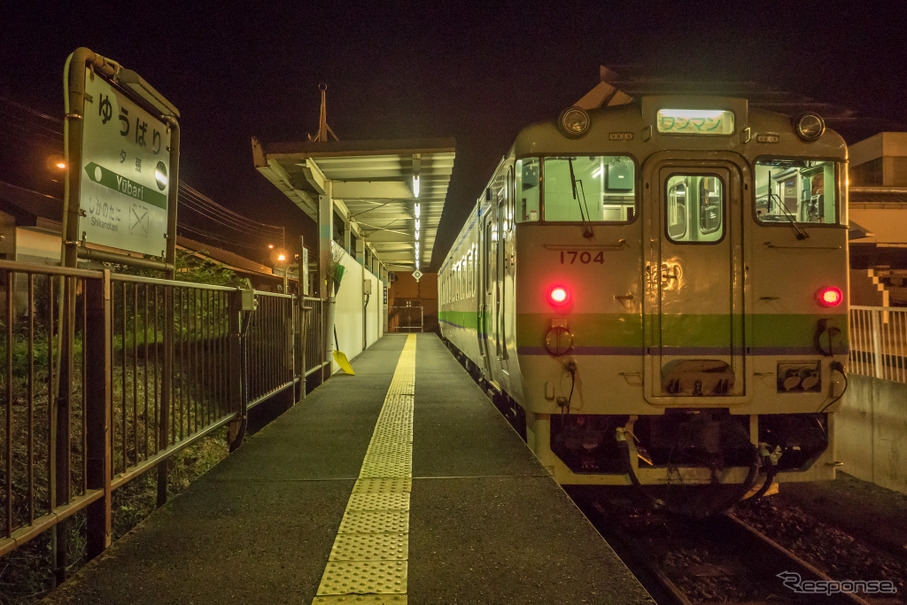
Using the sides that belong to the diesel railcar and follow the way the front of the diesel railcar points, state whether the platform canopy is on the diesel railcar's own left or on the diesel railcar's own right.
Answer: on the diesel railcar's own right

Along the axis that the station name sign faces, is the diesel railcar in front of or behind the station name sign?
in front

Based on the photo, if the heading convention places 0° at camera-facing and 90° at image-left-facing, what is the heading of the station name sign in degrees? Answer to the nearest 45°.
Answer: approximately 315°

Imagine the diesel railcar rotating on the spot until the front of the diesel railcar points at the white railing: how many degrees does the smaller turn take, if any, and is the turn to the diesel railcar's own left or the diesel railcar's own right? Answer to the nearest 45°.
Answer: approximately 135° to the diesel railcar's own left

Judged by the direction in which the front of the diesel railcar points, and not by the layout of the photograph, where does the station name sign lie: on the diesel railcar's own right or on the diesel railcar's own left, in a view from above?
on the diesel railcar's own right

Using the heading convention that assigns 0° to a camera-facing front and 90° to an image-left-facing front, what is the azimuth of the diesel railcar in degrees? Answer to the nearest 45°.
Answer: approximately 0°

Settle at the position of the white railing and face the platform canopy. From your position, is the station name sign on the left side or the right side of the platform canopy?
left

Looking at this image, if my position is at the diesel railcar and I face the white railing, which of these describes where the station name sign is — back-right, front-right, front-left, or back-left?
back-left
